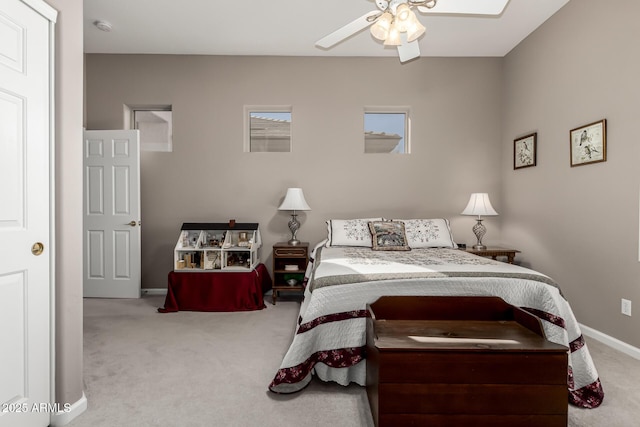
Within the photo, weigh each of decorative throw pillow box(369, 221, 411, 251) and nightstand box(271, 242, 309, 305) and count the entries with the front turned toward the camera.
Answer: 2

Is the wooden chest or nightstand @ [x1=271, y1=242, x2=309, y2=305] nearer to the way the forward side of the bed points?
the wooden chest

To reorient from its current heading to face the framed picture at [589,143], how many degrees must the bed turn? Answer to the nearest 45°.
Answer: approximately 135° to its left

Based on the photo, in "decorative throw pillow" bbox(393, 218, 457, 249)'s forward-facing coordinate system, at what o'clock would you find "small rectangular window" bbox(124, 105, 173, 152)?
The small rectangular window is roughly at 3 o'clock from the decorative throw pillow.

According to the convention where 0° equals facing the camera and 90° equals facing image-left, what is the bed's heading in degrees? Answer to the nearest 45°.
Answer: approximately 0°

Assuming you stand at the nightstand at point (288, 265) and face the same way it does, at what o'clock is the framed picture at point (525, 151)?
The framed picture is roughly at 9 o'clock from the nightstand.

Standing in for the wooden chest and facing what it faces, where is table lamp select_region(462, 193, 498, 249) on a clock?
The table lamp is roughly at 6 o'clock from the wooden chest.

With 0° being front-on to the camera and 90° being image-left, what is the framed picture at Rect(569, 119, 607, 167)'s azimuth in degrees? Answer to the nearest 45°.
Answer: approximately 45°

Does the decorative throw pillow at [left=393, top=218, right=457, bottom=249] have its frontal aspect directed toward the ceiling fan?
yes

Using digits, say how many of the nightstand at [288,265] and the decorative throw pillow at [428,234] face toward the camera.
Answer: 2

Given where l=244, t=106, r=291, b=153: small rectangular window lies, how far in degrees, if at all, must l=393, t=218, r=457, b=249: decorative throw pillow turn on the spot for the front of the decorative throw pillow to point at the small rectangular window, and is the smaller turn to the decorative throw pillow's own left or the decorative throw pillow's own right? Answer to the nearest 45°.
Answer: approximately 90° to the decorative throw pillow's own right

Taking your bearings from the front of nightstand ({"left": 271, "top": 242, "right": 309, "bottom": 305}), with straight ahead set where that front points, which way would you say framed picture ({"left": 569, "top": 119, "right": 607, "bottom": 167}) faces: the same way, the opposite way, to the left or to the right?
to the right
